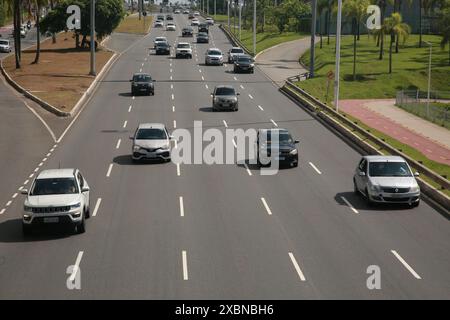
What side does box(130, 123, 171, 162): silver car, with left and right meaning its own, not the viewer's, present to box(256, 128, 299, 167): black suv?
left

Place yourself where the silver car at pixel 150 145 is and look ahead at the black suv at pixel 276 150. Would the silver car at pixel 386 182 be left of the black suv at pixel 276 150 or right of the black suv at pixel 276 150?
right

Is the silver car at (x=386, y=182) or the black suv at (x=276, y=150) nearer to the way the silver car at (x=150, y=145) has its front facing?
the silver car

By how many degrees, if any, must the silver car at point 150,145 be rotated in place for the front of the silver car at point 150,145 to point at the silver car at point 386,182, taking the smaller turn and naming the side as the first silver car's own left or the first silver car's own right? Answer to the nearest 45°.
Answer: approximately 45° to the first silver car's own left

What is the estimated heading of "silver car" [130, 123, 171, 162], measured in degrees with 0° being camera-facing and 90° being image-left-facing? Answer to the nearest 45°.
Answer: approximately 0°
